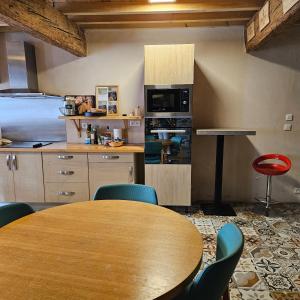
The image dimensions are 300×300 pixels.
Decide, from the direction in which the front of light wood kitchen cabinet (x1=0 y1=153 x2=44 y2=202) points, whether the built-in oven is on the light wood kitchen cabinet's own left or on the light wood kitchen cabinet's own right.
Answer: on the light wood kitchen cabinet's own left

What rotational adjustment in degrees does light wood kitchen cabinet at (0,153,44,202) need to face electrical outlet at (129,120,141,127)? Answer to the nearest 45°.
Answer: approximately 90° to its left

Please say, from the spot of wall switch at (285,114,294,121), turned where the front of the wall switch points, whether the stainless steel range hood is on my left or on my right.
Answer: on my right

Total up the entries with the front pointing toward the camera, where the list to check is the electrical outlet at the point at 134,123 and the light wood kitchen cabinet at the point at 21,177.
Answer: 2

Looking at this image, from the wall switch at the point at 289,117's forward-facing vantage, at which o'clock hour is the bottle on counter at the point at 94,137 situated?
The bottle on counter is roughly at 2 o'clock from the wall switch.

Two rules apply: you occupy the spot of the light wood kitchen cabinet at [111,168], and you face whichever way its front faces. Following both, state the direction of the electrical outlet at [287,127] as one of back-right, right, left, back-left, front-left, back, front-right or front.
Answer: left

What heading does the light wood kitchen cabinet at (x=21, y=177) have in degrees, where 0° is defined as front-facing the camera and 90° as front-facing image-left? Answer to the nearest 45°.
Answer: approximately 0°

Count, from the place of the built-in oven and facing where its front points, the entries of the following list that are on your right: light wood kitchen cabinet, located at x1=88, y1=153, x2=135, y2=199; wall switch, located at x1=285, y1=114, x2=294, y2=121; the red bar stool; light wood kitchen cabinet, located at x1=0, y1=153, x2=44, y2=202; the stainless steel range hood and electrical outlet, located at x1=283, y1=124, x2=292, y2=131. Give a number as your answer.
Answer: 3

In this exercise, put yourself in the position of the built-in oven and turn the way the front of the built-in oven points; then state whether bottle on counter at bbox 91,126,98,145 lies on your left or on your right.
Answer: on your right
